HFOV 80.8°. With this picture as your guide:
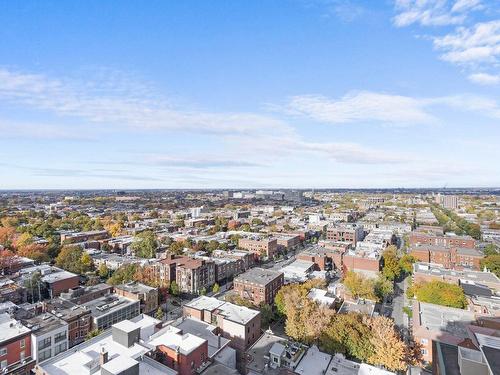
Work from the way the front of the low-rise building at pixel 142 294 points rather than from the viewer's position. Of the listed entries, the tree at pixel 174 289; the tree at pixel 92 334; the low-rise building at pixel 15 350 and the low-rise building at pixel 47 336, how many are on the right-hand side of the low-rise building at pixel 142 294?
3

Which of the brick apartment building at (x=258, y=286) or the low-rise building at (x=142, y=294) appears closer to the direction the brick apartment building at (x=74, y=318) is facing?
the brick apartment building

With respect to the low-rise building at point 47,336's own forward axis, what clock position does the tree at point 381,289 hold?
The tree is roughly at 11 o'clock from the low-rise building.

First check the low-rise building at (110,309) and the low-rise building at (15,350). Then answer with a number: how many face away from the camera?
0

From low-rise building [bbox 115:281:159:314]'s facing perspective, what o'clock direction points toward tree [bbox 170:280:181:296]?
The tree is roughly at 9 o'clock from the low-rise building.

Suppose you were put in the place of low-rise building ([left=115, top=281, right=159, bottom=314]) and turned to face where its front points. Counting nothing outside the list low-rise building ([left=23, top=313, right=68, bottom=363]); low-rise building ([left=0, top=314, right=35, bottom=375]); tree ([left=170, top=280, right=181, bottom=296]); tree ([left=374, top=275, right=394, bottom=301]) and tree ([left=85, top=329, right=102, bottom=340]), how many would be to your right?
3

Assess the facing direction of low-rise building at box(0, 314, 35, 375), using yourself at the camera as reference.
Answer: facing the viewer and to the right of the viewer

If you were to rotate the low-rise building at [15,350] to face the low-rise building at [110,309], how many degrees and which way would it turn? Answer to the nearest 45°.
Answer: approximately 90° to its left

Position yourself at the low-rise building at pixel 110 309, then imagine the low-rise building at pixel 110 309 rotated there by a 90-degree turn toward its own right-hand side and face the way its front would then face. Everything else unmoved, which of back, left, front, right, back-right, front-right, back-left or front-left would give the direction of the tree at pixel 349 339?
left

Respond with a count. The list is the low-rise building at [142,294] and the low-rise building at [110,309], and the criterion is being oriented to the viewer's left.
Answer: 0

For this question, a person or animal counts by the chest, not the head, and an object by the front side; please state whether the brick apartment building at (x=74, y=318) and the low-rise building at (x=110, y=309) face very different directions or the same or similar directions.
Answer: same or similar directions

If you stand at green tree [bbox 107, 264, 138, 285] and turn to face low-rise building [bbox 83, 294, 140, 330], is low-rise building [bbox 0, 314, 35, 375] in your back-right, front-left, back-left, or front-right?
front-right

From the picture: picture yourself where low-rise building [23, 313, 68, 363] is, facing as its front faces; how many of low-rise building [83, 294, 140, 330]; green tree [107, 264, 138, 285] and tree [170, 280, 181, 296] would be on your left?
3

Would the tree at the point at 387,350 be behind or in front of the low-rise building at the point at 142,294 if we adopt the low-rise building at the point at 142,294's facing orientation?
in front
